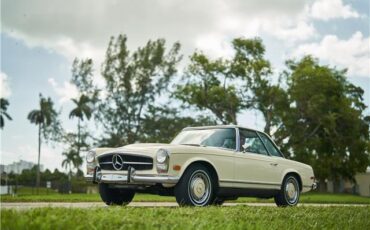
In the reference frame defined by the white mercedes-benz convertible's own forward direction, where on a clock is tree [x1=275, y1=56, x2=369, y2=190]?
The tree is roughly at 5 o'clock from the white mercedes-benz convertible.

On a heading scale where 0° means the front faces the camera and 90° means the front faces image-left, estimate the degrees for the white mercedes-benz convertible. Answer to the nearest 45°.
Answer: approximately 45°

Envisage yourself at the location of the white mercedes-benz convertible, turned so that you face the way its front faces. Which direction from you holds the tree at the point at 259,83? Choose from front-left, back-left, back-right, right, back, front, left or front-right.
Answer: back-right

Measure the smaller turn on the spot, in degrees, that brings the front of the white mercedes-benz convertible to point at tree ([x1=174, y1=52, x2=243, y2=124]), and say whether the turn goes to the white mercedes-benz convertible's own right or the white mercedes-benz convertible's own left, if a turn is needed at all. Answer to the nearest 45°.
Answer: approximately 135° to the white mercedes-benz convertible's own right
